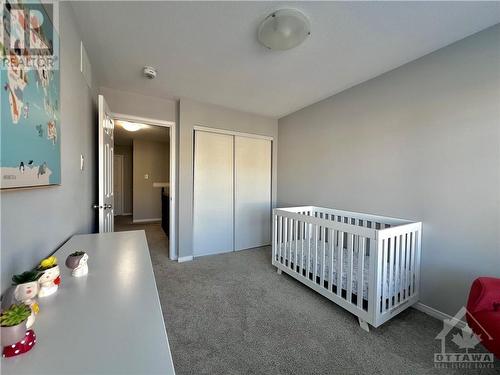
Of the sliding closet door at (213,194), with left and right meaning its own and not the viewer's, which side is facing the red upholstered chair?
front

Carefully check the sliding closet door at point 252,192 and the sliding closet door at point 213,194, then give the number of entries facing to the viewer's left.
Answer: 0

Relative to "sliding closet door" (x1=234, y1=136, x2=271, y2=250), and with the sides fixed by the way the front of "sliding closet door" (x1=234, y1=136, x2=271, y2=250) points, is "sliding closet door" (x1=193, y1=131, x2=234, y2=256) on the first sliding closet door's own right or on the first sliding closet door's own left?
on the first sliding closet door's own right

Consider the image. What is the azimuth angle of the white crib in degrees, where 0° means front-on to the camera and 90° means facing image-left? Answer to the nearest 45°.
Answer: approximately 45°

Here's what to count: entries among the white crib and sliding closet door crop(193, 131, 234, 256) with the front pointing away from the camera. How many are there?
0

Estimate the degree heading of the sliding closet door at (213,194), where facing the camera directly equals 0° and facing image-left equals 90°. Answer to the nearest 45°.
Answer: approximately 315°

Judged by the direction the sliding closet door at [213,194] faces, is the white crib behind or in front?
in front

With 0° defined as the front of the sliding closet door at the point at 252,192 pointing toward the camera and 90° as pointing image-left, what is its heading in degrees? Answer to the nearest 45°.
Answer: approximately 315°

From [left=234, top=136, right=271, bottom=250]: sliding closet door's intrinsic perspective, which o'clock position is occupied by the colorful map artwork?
The colorful map artwork is roughly at 2 o'clock from the sliding closet door.

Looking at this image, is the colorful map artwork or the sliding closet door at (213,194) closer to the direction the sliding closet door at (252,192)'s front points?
the colorful map artwork
